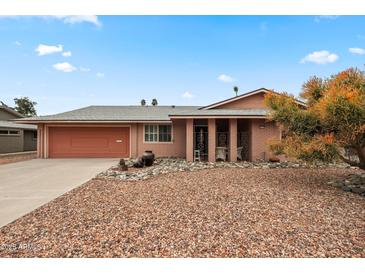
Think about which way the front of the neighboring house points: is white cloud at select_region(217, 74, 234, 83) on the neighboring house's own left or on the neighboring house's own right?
on the neighboring house's own left

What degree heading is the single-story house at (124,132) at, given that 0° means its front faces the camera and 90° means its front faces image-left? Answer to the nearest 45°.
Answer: approximately 0°

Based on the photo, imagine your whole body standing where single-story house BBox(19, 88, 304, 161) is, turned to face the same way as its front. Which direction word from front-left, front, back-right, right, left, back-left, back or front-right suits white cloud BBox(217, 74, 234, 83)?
back-left

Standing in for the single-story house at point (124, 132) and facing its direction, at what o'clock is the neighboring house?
The neighboring house is roughly at 4 o'clock from the single-story house.

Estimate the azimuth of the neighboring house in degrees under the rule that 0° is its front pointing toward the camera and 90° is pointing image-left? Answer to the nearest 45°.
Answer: approximately 0°

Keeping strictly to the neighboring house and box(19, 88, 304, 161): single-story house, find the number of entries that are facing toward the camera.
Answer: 2
